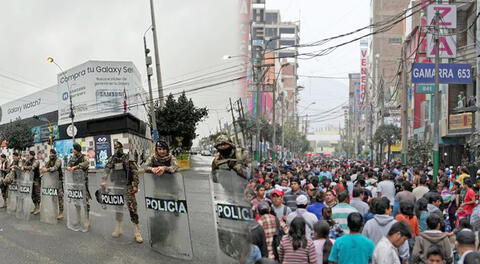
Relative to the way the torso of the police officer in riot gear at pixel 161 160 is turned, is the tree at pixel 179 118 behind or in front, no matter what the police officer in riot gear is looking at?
behind

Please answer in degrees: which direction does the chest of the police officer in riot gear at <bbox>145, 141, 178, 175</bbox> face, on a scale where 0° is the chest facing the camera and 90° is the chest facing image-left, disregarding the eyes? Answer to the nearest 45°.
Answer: approximately 0°
